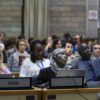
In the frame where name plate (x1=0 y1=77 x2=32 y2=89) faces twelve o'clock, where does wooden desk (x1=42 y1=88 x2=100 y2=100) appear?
The wooden desk is roughly at 9 o'clock from the name plate.

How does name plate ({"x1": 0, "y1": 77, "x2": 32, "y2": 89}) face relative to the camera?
toward the camera

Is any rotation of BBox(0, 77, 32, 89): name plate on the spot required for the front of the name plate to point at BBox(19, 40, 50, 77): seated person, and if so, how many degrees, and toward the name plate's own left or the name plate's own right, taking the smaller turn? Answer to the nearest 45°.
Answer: approximately 180°

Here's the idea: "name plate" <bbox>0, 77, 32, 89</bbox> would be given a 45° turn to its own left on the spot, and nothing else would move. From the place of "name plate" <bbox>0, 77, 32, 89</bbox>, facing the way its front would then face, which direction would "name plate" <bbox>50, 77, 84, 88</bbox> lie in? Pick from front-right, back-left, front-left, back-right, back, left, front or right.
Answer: front-left

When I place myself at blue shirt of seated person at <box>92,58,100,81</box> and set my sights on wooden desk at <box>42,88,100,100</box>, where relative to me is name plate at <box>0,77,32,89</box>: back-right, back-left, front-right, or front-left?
front-right

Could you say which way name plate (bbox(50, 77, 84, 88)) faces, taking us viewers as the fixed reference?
facing the viewer

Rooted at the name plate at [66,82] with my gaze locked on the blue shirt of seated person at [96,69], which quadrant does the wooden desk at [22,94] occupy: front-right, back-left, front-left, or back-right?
back-left

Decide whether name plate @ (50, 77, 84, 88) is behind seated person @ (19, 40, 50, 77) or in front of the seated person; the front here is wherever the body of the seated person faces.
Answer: in front

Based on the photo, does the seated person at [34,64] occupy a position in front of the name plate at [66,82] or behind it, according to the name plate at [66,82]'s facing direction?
behind

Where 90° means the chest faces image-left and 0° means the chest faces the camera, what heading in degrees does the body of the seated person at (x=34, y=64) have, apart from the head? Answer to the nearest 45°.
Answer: approximately 315°
